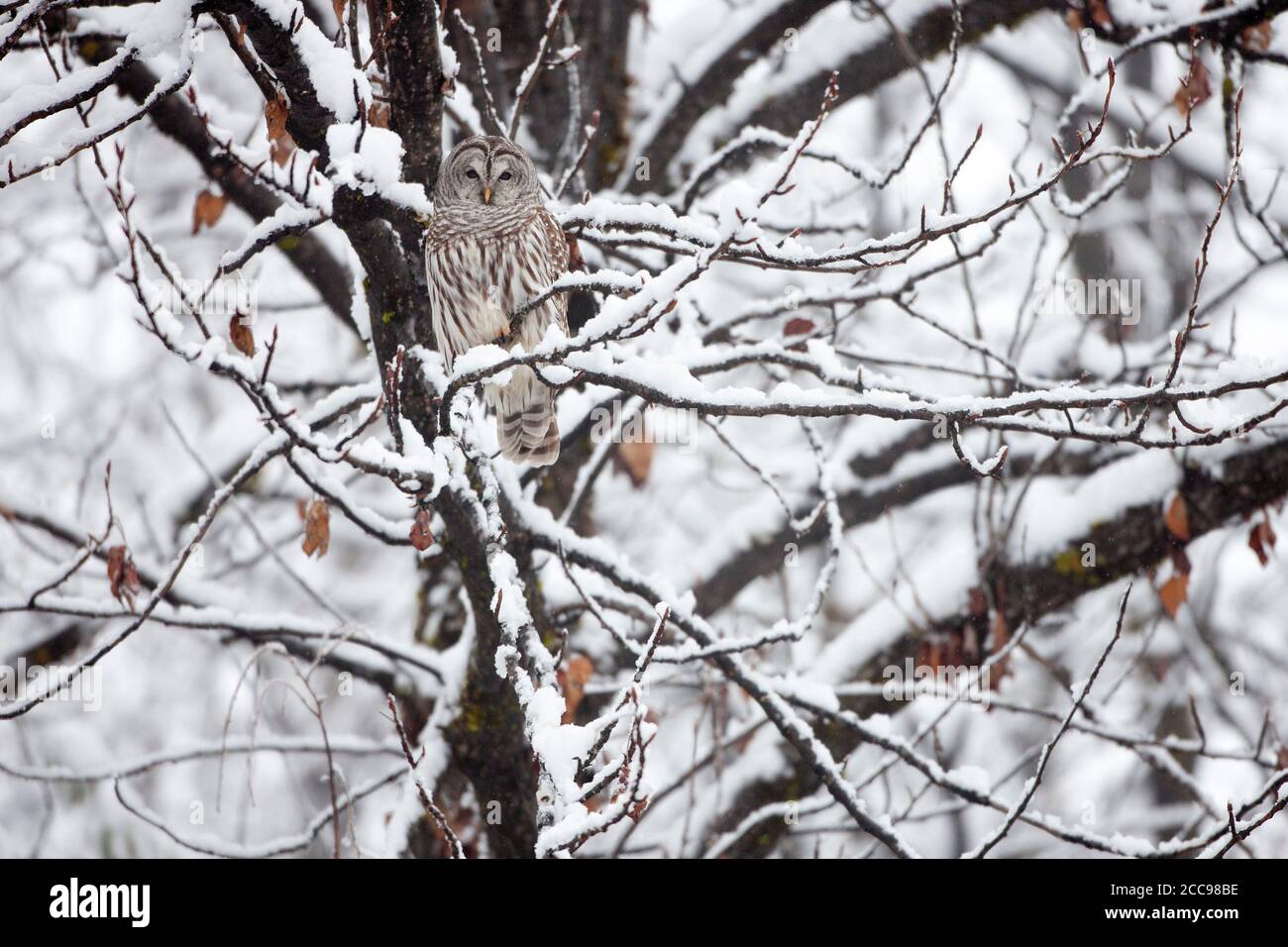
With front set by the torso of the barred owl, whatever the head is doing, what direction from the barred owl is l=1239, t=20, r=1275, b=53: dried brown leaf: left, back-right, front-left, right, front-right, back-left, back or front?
left

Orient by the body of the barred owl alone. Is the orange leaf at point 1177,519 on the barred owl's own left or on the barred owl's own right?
on the barred owl's own left

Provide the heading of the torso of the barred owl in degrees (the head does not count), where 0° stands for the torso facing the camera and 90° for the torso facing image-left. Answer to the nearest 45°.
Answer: approximately 0°

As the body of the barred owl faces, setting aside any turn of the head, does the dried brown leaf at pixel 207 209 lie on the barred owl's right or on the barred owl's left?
on the barred owl's right

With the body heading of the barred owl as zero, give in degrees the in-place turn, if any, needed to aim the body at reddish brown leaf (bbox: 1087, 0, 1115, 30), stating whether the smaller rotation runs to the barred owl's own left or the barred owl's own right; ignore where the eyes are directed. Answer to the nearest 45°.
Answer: approximately 90° to the barred owl's own left

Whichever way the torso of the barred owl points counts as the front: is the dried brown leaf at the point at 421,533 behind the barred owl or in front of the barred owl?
in front

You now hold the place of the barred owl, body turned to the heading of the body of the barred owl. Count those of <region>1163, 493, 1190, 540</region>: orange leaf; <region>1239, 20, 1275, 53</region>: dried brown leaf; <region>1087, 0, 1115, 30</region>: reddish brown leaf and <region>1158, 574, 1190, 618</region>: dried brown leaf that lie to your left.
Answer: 4

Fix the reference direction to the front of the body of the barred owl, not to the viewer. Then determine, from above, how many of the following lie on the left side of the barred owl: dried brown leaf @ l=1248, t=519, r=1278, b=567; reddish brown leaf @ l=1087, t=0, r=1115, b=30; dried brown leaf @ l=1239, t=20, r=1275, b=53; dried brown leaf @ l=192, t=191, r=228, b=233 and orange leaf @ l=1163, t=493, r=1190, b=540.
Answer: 4
